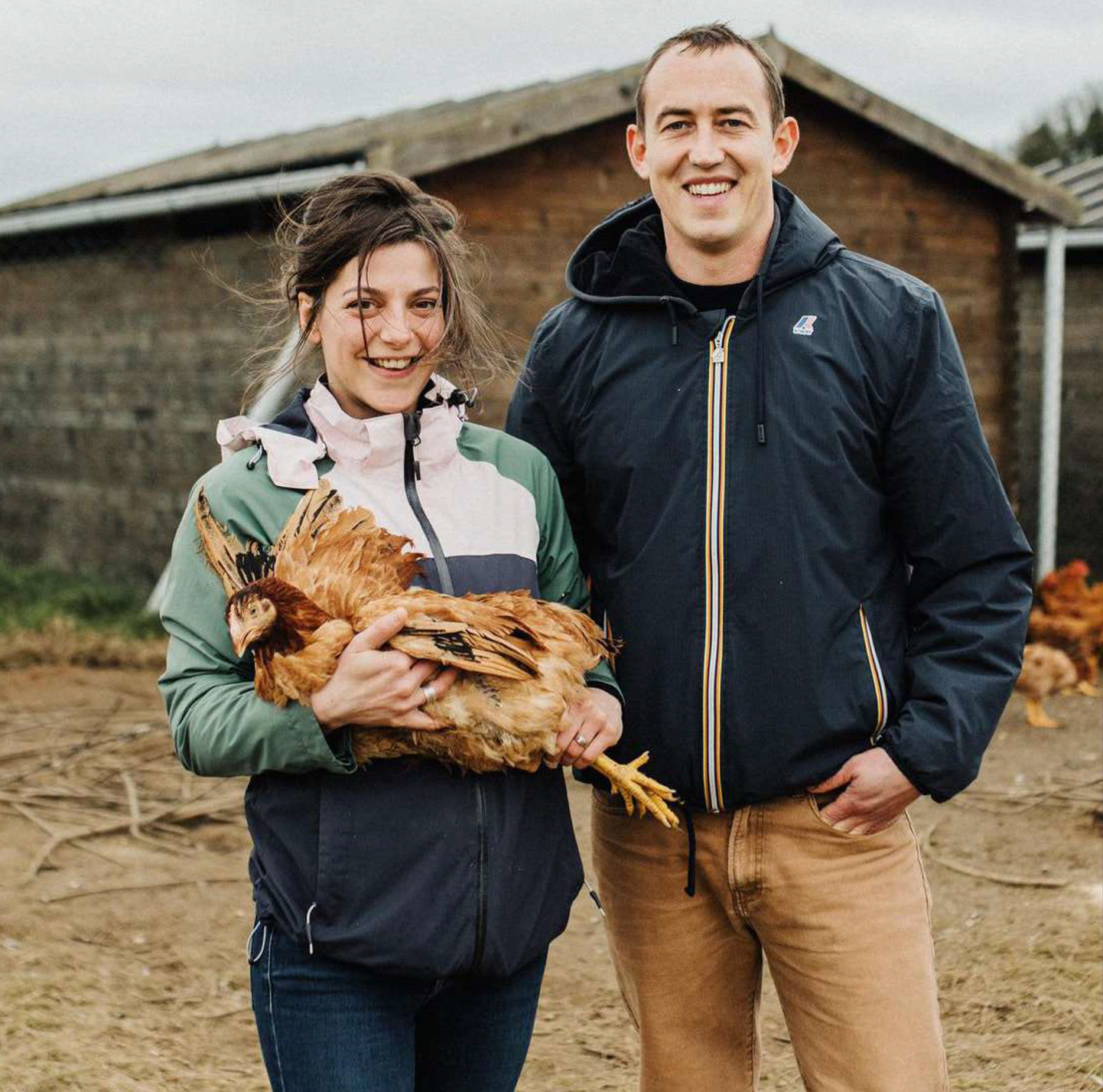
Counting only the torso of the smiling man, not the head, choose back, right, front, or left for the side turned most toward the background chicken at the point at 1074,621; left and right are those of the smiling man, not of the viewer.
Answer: back

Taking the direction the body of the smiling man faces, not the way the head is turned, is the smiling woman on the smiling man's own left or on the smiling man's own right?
on the smiling man's own right

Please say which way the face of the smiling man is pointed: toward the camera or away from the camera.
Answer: toward the camera

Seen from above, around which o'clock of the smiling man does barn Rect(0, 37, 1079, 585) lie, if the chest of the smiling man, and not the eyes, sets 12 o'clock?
The barn is roughly at 5 o'clock from the smiling man.

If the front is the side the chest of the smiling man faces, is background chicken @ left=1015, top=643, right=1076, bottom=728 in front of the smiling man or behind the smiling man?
behind

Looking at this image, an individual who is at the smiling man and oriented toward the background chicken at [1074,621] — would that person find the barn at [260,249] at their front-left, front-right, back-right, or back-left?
front-left

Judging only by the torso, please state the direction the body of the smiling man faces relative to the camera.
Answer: toward the camera
